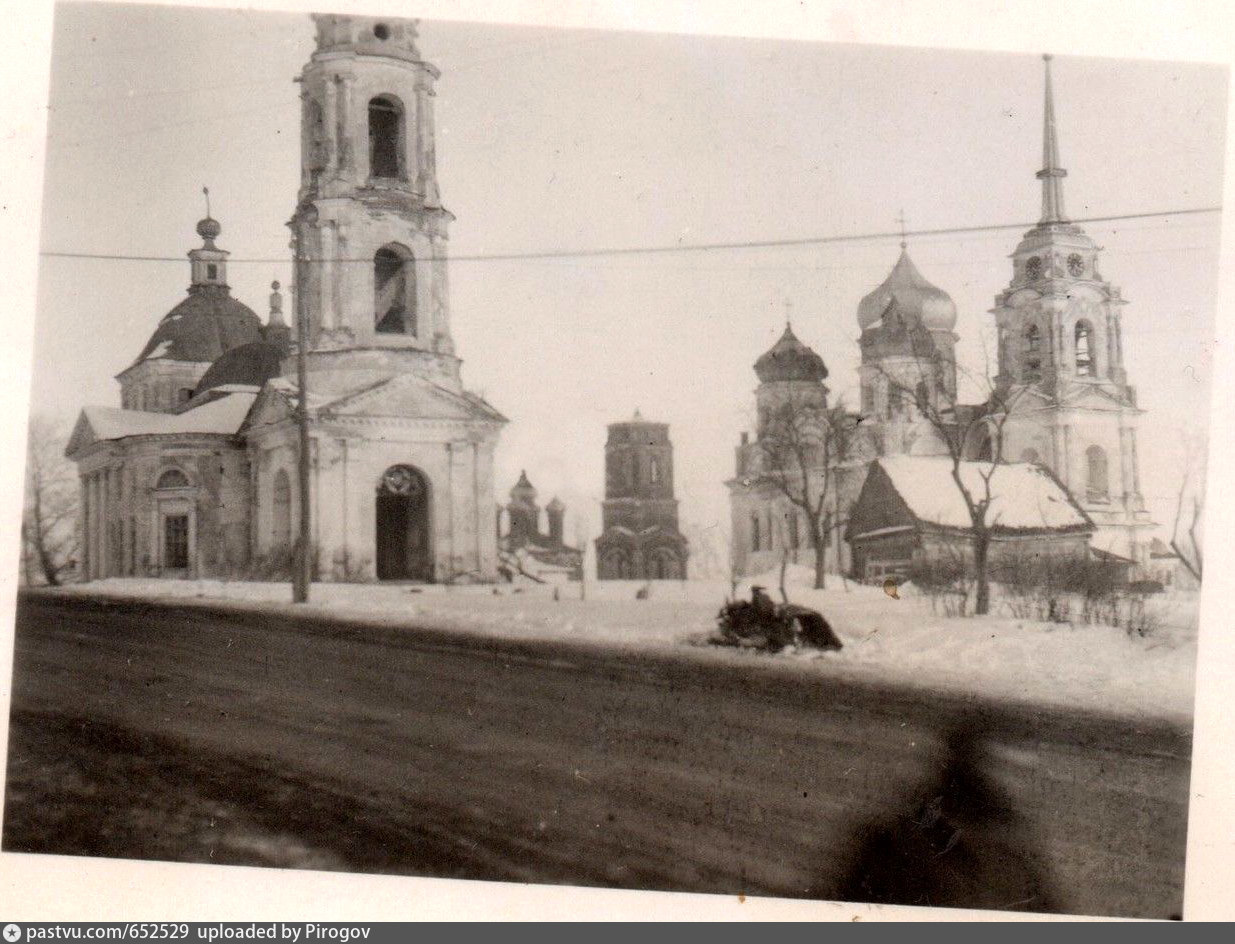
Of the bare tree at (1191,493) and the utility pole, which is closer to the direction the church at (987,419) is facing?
the bare tree

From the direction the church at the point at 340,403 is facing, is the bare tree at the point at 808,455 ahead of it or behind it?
ahead

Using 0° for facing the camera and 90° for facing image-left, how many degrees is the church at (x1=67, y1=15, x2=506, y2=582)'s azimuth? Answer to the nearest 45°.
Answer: approximately 315°

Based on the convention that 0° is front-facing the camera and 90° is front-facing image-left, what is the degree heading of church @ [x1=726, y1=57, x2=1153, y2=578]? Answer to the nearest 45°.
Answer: approximately 315°

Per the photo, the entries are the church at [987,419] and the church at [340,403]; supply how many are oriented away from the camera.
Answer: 0

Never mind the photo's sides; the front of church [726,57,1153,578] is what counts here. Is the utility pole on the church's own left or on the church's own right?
on the church's own right

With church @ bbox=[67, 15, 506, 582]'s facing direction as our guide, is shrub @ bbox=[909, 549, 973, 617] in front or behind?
in front

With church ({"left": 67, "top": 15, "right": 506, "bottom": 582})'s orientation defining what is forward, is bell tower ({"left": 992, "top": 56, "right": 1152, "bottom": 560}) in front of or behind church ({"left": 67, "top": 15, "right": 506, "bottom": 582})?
in front
